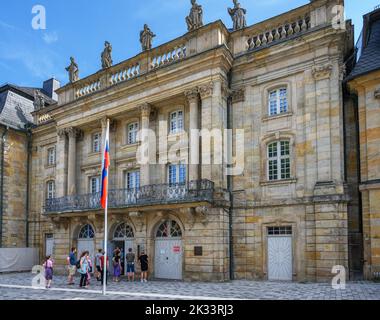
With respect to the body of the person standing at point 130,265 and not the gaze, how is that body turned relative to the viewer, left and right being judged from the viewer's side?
facing away from the viewer

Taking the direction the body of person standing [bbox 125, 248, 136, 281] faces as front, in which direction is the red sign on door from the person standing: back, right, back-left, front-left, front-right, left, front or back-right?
right

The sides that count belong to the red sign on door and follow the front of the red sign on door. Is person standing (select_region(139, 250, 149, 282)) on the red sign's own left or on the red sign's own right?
on the red sign's own right

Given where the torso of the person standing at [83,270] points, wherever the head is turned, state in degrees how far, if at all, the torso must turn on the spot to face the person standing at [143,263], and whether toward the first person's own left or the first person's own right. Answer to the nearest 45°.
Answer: approximately 45° to the first person's own left

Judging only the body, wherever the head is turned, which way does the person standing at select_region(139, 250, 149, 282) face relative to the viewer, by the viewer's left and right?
facing away from the viewer

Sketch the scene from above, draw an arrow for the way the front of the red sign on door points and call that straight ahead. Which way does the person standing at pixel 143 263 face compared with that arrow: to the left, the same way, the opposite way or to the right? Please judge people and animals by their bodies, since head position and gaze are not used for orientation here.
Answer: the opposite way
